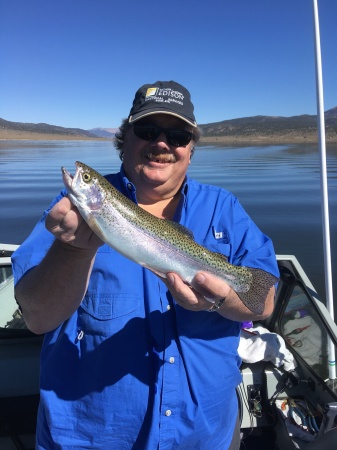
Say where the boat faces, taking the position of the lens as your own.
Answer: facing away from the viewer

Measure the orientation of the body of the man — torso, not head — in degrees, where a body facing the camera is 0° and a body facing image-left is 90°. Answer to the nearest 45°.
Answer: approximately 0°

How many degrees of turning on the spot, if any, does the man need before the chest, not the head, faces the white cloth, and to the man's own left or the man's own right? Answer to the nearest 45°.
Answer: approximately 135° to the man's own left
